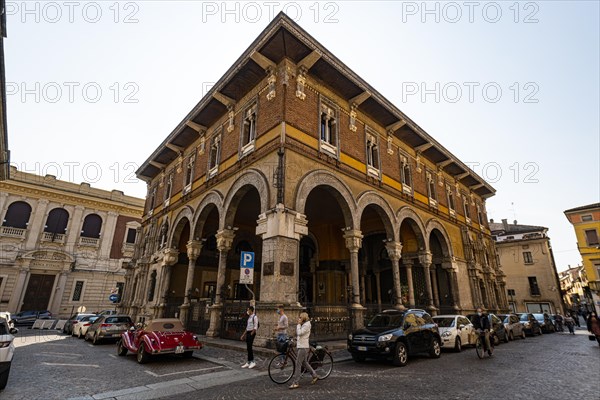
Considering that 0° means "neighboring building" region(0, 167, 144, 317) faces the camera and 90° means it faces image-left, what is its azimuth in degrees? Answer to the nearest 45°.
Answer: approximately 315°

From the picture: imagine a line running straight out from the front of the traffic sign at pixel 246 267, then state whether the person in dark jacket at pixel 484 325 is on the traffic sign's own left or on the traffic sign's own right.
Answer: on the traffic sign's own left

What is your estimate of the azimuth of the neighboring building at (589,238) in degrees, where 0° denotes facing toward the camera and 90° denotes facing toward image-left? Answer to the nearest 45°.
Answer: approximately 45°

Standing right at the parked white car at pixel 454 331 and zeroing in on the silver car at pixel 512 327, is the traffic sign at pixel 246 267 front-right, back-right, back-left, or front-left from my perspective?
back-left

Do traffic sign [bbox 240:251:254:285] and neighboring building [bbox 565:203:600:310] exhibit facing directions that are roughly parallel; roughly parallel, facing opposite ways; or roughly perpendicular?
roughly perpendicular

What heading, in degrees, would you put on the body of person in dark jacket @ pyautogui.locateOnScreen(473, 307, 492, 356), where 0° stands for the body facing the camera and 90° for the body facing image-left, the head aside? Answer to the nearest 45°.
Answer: approximately 45°

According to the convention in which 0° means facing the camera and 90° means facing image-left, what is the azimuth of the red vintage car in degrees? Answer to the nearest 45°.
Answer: approximately 135°

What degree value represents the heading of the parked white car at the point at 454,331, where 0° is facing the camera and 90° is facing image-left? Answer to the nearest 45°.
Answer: approximately 45°

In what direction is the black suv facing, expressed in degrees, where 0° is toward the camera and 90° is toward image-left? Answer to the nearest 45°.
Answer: approximately 45°
